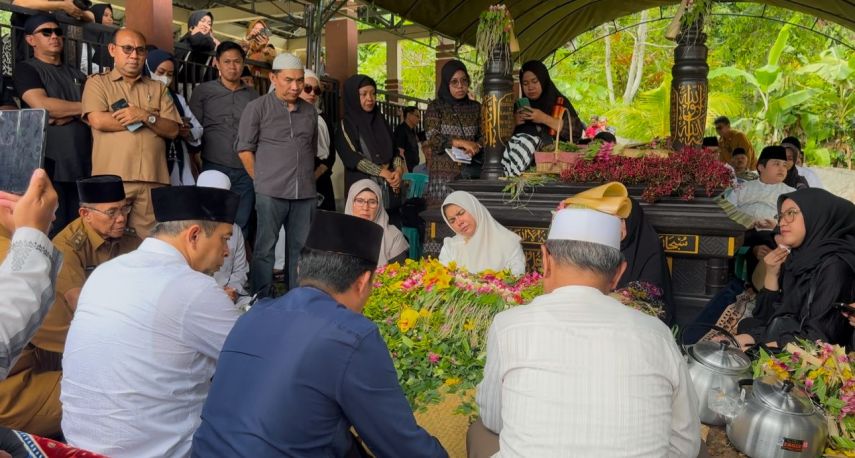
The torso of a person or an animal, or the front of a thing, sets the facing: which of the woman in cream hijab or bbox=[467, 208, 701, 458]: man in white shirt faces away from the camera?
the man in white shirt

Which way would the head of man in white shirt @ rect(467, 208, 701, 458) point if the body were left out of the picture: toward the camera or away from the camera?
away from the camera

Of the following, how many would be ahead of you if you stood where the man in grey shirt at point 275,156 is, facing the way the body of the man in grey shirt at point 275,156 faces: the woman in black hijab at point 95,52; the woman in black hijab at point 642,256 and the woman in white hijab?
2

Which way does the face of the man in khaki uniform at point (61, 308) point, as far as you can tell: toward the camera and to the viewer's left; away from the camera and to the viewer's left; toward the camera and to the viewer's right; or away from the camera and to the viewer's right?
toward the camera and to the viewer's right

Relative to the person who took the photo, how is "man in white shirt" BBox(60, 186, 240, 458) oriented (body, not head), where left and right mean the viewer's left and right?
facing away from the viewer and to the right of the viewer

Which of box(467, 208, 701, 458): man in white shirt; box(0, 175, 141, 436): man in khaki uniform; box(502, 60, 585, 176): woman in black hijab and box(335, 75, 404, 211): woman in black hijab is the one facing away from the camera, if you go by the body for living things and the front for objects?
the man in white shirt

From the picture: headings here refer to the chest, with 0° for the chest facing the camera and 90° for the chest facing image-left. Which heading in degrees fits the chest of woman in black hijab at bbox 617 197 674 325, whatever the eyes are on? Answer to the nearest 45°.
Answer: approximately 90°

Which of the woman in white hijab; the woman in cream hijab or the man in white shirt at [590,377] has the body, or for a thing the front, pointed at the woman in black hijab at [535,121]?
the man in white shirt
